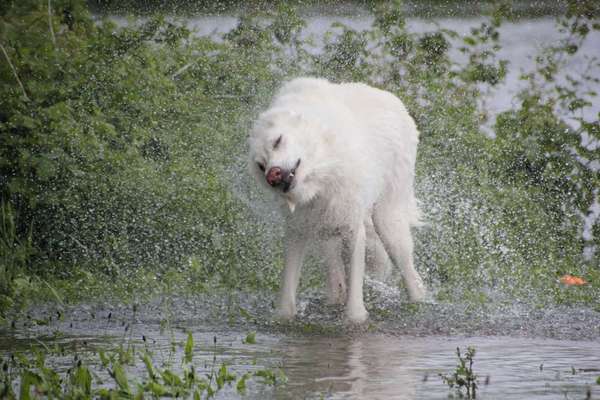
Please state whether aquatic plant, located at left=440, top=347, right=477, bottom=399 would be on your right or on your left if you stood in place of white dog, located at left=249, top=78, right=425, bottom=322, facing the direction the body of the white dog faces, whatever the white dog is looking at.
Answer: on your left

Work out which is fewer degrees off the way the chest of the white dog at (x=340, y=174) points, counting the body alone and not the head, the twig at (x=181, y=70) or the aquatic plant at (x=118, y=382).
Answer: the aquatic plant

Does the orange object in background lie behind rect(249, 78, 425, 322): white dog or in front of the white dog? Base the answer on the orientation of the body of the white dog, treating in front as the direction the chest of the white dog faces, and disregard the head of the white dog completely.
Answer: behind

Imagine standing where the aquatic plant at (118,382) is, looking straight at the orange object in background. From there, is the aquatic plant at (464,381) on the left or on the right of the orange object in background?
right

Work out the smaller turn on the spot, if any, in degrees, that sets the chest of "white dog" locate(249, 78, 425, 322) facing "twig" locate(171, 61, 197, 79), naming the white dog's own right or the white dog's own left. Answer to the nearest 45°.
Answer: approximately 90° to the white dog's own right

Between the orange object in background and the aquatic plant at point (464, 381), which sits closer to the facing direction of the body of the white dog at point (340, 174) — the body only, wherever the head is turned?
the aquatic plant

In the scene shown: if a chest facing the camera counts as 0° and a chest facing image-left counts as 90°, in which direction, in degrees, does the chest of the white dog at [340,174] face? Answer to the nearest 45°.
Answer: approximately 45°
